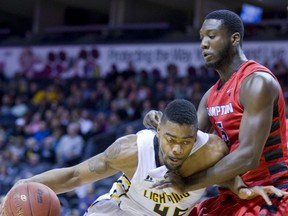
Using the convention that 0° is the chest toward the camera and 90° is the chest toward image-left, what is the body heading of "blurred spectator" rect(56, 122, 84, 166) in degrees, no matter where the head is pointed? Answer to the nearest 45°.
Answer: approximately 315°

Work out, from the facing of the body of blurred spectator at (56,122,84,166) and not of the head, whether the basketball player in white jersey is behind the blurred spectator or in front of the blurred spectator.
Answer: in front

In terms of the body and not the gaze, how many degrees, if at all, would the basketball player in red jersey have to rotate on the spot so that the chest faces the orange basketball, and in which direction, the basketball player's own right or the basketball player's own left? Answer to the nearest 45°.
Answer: approximately 45° to the basketball player's own right

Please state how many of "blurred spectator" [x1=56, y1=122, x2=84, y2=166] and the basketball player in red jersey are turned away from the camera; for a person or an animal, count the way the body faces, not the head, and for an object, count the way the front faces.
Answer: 0
